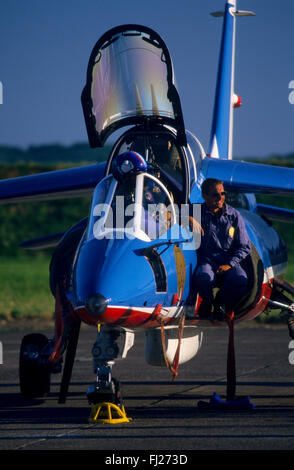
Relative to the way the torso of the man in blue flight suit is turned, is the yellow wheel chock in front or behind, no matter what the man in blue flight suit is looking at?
in front

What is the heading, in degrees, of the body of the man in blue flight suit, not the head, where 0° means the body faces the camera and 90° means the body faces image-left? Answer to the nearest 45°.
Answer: approximately 0°
